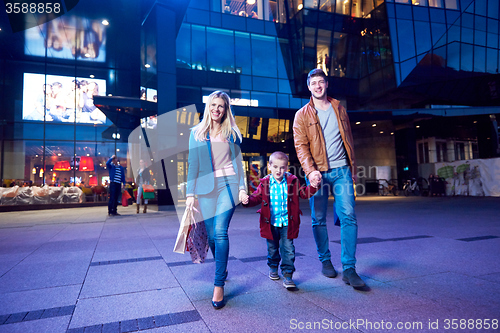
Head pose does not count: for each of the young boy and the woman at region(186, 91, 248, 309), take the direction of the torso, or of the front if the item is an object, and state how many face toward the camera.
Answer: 2

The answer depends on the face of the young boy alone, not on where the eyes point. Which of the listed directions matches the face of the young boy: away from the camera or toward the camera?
toward the camera

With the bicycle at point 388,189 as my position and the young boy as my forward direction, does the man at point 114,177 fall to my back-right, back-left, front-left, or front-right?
front-right

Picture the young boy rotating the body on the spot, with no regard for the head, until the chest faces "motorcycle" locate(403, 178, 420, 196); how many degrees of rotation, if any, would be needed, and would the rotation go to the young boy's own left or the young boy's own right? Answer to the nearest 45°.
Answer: approximately 135° to the young boy's own left

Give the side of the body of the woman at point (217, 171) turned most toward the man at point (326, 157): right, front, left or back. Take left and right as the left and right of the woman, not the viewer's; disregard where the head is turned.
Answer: left

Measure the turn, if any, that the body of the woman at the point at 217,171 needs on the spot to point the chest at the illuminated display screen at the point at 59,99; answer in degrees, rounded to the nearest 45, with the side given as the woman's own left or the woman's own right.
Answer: approximately 135° to the woman's own right

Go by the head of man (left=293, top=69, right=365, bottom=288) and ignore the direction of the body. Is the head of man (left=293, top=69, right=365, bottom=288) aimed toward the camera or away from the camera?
toward the camera

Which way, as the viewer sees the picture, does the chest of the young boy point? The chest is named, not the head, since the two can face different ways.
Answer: toward the camera

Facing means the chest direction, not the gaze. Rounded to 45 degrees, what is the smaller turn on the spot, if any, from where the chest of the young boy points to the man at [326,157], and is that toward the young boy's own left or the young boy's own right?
approximately 135° to the young boy's own left

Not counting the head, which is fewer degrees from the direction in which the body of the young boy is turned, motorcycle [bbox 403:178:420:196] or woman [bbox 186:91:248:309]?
the woman

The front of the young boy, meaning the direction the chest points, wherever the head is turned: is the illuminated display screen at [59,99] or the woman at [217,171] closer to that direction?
the woman

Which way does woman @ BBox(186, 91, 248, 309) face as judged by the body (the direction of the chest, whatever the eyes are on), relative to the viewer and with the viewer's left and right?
facing the viewer

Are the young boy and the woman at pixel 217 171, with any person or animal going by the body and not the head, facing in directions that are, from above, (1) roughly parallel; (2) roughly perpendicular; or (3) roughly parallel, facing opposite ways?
roughly parallel

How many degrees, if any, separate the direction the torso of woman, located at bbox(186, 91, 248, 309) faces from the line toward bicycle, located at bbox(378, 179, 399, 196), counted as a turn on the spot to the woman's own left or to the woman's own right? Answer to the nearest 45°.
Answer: approximately 135° to the woman's own left

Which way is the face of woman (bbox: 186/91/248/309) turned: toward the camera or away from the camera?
toward the camera
